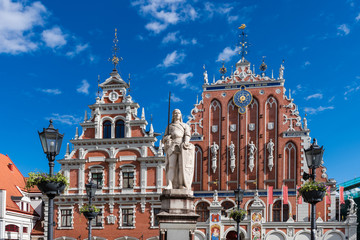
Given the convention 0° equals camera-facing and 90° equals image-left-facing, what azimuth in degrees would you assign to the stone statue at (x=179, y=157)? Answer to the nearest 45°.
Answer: approximately 0°

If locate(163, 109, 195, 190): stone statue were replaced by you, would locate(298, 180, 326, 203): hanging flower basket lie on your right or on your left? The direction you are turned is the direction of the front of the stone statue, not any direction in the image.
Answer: on your left
